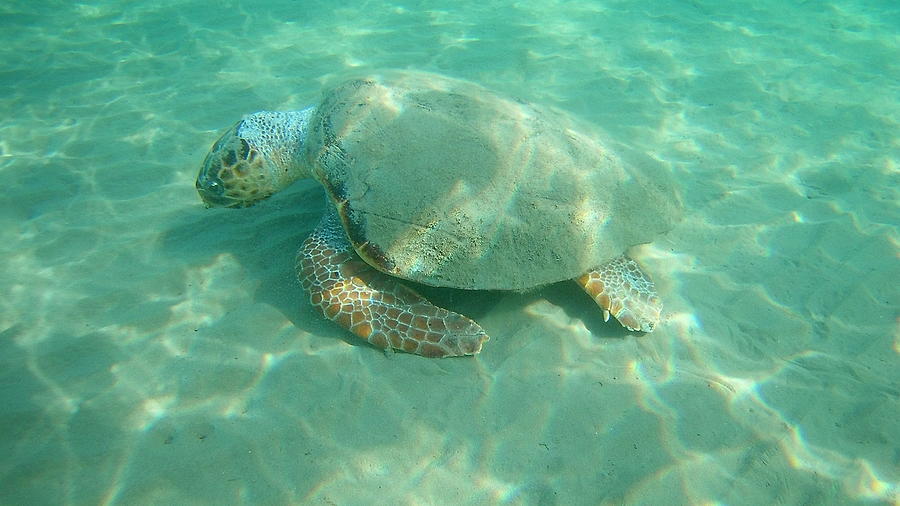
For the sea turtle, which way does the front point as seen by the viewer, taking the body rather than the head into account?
to the viewer's left
